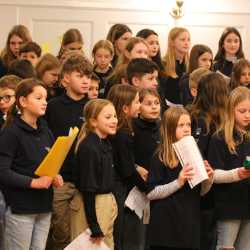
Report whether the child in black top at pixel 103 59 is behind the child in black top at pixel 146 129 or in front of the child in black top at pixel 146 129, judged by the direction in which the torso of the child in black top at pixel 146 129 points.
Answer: behind

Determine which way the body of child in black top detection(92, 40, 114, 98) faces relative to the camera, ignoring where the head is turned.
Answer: toward the camera

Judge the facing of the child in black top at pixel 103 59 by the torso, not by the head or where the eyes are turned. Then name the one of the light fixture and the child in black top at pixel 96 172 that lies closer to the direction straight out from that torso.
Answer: the child in black top

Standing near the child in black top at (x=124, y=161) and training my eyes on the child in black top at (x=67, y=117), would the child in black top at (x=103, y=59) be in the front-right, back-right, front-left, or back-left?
front-right

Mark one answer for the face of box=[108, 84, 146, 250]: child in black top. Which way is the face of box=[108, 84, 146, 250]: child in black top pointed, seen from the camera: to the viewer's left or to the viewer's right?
to the viewer's right

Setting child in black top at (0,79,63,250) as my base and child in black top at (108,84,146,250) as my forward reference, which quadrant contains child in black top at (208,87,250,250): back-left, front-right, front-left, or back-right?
front-right

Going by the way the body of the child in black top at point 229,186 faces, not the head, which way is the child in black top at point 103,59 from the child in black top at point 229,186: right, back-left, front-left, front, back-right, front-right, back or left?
back

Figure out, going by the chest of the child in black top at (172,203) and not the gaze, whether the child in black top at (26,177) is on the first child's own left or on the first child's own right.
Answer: on the first child's own right
